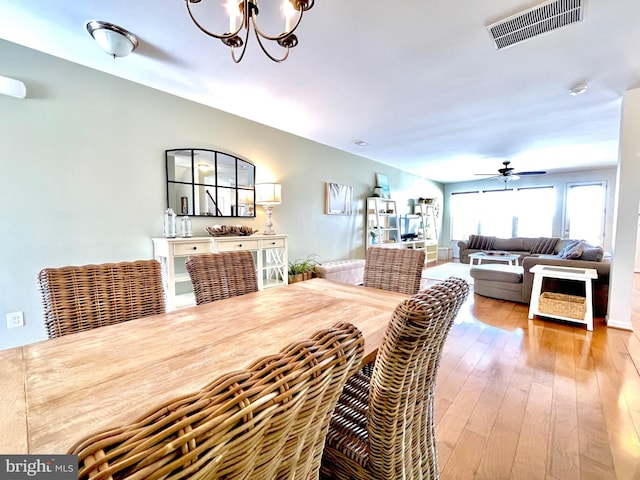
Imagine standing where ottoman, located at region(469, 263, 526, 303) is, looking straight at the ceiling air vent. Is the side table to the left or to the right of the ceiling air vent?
left

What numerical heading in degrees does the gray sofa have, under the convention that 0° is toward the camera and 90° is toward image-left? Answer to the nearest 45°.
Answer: approximately 45°

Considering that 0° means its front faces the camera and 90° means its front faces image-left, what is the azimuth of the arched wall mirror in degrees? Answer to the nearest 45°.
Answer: approximately 315°

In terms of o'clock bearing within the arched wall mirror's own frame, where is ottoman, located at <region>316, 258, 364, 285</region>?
The ottoman is roughly at 10 o'clock from the arched wall mirror.

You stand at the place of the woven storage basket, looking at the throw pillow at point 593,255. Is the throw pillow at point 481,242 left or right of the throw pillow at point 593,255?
left

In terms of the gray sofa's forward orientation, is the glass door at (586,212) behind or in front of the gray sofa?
behind

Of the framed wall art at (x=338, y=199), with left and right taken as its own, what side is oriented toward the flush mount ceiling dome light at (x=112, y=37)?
right

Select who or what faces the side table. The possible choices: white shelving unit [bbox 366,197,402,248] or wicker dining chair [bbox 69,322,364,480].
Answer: the white shelving unit

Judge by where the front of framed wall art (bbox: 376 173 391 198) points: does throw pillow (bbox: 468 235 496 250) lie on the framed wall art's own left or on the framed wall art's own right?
on the framed wall art's own left
